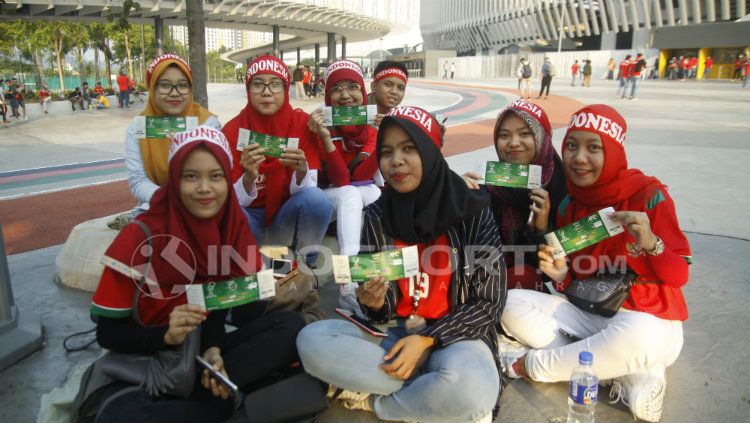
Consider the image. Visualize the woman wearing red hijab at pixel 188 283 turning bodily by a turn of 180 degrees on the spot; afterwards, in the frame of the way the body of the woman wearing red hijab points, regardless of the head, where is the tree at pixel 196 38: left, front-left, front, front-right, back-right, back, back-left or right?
front-right

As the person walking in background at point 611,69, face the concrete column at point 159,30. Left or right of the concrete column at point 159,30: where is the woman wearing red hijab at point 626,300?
left

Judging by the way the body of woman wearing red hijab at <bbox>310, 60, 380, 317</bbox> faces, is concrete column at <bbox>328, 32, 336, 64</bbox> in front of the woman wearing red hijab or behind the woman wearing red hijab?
behind

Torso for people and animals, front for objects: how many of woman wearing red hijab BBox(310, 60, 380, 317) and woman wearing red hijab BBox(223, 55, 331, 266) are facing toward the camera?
2

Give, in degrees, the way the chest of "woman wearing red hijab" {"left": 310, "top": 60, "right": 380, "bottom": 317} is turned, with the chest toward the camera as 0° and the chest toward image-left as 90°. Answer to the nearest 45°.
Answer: approximately 0°

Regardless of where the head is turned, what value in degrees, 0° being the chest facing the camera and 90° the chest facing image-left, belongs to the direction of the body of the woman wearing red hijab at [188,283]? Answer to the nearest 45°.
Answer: approximately 315°

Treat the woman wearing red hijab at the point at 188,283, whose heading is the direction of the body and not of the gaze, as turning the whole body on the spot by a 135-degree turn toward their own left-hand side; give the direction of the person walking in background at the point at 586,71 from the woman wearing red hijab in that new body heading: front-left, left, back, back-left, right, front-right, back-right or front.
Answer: front-right

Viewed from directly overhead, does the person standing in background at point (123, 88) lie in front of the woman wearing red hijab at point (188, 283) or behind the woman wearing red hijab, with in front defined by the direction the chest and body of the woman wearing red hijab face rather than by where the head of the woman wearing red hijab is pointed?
behind

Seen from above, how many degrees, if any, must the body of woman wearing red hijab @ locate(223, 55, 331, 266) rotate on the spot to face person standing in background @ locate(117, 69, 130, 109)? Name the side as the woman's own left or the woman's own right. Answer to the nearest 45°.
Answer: approximately 180°
